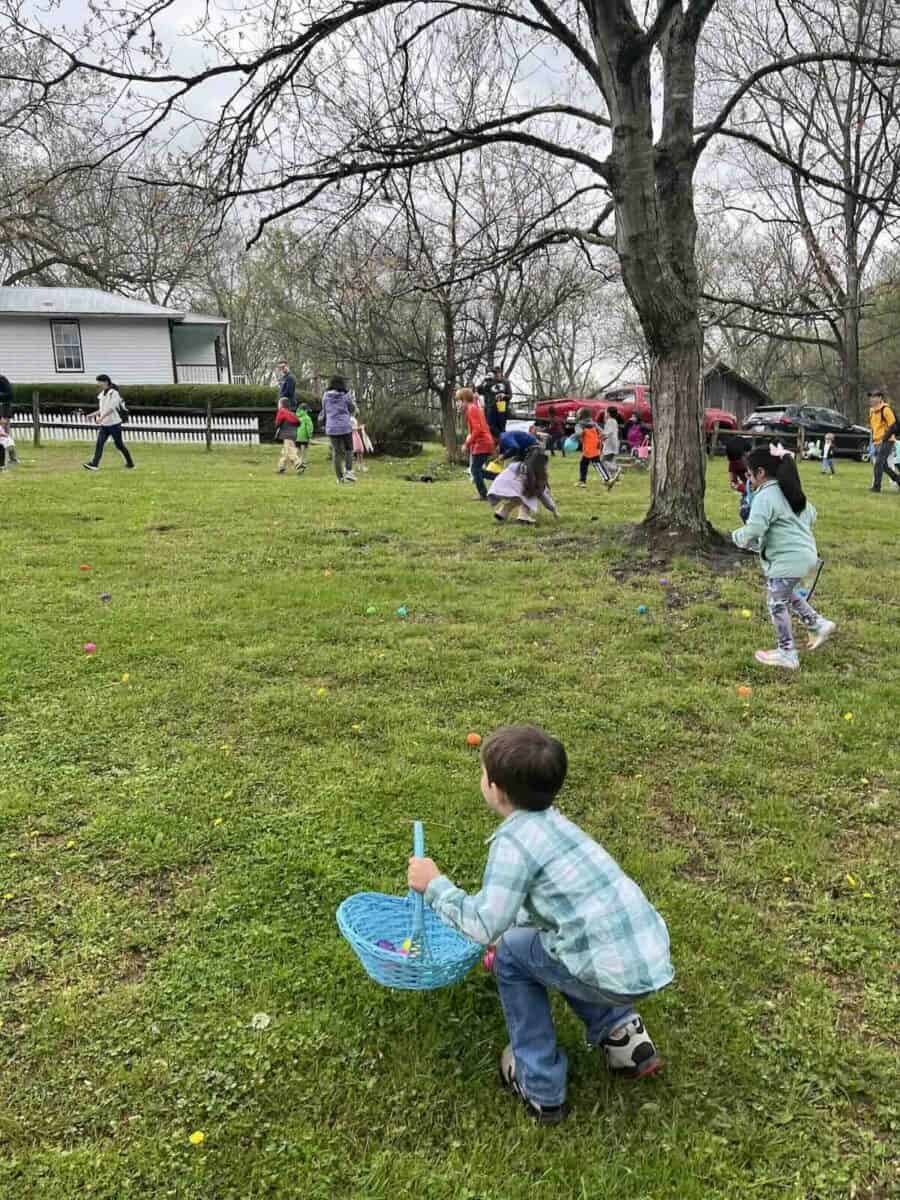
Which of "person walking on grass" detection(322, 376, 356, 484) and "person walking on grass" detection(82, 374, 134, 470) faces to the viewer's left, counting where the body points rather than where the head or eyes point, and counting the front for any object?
"person walking on grass" detection(82, 374, 134, 470)

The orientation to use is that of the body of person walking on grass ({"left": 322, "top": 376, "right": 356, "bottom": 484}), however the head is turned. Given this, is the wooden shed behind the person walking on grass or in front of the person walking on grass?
in front

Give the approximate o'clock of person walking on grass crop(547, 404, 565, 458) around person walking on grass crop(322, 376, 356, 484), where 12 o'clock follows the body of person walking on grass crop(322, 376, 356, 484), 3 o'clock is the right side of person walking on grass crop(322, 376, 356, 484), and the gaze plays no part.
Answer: person walking on grass crop(547, 404, 565, 458) is roughly at 1 o'clock from person walking on grass crop(322, 376, 356, 484).

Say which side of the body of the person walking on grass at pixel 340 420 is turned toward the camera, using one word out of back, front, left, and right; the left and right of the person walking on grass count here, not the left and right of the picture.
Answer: back

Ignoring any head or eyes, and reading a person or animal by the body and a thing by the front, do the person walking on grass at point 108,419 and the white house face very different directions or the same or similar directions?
very different directions

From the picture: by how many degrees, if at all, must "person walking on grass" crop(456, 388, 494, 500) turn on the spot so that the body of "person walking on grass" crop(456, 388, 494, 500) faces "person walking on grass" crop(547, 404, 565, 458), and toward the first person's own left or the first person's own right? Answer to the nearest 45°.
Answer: approximately 90° to the first person's own right

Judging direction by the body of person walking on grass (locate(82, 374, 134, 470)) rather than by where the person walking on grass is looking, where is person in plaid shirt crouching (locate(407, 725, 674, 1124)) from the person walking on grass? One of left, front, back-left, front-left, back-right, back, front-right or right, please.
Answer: left

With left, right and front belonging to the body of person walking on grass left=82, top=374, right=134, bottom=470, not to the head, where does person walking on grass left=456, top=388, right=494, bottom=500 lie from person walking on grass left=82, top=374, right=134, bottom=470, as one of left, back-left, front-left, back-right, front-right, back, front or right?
back-left
